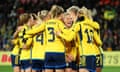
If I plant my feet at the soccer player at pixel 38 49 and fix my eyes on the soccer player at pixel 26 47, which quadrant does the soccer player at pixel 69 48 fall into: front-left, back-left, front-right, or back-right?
back-right

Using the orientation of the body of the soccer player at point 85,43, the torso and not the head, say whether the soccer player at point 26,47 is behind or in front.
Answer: in front

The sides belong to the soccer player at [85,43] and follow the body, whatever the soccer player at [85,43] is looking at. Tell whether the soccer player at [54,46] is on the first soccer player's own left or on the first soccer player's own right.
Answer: on the first soccer player's own left

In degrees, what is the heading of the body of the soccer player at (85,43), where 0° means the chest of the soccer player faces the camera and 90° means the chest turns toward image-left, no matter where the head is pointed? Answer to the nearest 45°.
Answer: approximately 135°
